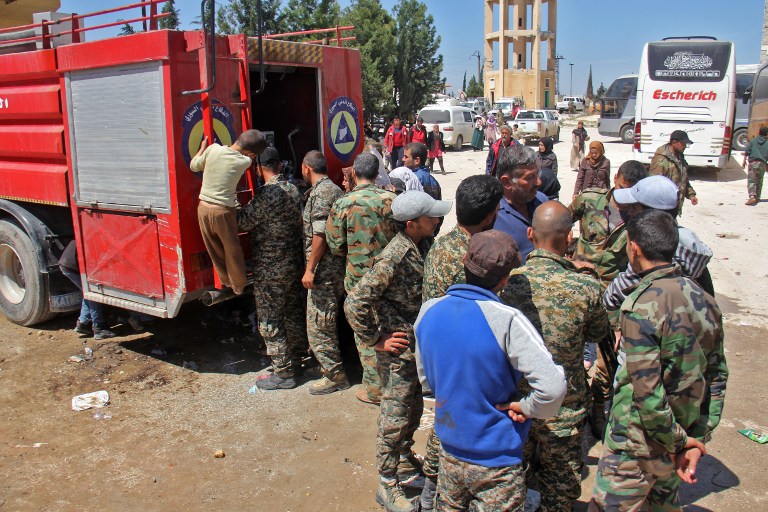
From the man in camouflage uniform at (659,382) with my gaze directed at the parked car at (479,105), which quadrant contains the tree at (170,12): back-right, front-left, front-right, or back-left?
front-left

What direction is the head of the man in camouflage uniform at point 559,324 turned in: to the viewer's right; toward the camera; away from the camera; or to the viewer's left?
away from the camera

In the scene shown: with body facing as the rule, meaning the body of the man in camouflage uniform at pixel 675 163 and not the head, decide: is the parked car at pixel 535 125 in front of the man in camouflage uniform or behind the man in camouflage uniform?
behind

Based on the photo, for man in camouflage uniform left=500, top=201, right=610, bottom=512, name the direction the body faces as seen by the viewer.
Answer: away from the camera

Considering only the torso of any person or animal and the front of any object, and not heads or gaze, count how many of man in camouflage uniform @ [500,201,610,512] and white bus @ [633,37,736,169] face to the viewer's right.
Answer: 0

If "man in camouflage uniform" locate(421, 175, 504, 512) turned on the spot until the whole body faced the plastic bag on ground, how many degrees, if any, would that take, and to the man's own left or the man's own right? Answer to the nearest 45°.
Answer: approximately 90° to the man's own left

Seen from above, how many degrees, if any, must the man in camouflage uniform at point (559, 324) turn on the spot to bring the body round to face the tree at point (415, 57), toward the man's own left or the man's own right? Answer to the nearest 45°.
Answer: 0° — they already face it

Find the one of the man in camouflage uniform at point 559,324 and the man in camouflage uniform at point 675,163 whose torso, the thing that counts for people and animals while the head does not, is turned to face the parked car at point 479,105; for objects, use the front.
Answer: the man in camouflage uniform at point 559,324

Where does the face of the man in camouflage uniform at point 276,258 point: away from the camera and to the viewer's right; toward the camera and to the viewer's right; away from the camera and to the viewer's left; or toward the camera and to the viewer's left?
away from the camera and to the viewer's left

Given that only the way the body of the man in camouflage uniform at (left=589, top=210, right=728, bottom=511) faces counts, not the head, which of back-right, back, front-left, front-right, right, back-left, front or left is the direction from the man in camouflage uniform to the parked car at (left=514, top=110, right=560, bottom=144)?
front-right

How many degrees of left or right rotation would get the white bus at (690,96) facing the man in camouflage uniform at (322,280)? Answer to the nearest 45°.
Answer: approximately 180°

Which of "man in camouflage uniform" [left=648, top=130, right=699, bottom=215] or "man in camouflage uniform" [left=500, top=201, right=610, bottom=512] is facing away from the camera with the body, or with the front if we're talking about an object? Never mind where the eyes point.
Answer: "man in camouflage uniform" [left=500, top=201, right=610, bottom=512]

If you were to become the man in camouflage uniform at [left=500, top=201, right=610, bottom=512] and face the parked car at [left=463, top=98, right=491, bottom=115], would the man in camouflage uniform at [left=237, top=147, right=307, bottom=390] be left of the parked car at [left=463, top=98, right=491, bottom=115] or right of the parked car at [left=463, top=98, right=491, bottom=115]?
left
